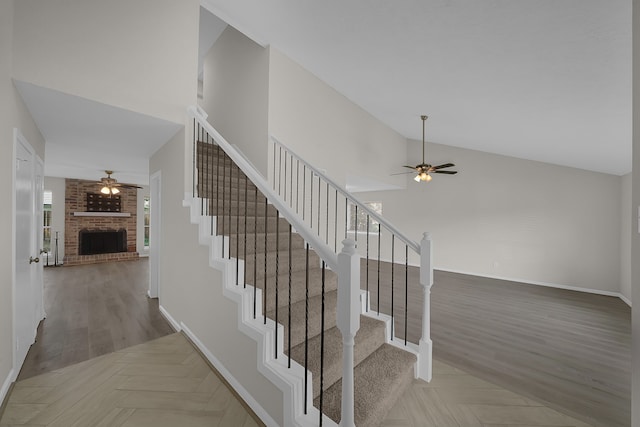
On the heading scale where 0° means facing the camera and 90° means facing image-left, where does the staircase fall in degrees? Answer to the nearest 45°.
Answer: approximately 315°

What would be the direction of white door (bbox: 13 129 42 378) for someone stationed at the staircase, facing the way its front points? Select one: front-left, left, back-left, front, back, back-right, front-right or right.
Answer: back-right

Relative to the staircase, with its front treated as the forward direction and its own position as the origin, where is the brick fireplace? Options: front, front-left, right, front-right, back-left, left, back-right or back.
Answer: back
